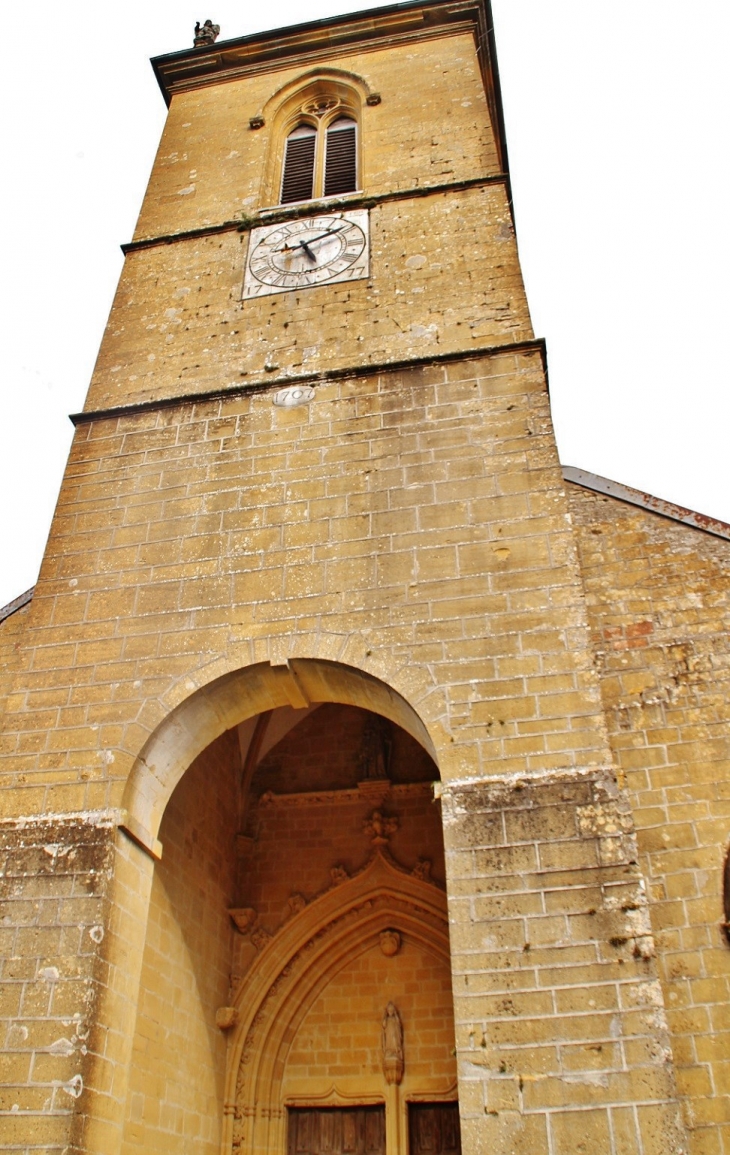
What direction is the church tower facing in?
toward the camera
